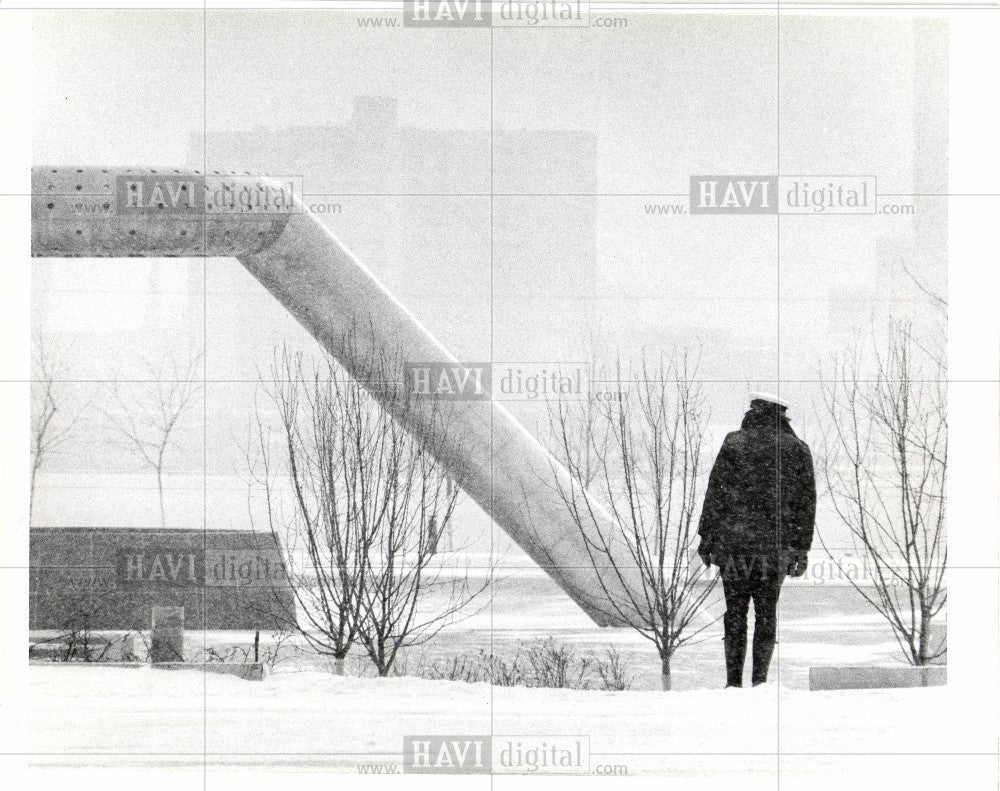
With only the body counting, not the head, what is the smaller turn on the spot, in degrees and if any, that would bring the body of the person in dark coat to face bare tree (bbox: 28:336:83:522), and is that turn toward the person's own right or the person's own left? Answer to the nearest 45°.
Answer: approximately 90° to the person's own left

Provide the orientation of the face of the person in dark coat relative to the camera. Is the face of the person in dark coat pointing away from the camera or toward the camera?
away from the camera

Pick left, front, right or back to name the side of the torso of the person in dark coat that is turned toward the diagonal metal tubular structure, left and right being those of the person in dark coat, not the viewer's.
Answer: left

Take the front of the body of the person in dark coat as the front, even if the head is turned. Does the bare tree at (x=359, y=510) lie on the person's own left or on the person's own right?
on the person's own left

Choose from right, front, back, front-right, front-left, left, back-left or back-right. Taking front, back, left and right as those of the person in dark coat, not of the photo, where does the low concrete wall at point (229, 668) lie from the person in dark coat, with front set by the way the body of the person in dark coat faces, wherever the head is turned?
left

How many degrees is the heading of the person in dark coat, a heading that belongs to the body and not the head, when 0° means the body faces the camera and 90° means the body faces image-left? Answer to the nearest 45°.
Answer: approximately 180°

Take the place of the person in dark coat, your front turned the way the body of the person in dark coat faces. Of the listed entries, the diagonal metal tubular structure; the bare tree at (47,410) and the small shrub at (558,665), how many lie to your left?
3

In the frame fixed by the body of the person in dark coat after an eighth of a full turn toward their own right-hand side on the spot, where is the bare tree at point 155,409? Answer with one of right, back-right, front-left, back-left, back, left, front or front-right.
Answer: back-left

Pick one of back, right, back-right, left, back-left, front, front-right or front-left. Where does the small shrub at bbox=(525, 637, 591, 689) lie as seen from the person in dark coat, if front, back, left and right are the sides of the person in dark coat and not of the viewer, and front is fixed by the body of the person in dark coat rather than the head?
left
